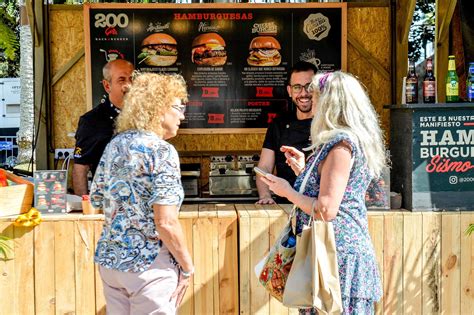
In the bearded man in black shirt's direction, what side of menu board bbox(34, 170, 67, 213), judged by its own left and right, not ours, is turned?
left

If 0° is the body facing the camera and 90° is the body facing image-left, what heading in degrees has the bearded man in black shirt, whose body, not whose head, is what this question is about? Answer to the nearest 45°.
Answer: approximately 0°

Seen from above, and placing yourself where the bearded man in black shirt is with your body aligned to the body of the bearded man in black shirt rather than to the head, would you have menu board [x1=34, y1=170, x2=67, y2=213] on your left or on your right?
on your right

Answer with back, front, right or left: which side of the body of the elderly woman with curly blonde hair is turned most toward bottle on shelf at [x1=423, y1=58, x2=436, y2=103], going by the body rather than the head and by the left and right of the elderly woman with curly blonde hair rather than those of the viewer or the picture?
front

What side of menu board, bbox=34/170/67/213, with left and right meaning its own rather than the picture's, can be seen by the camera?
front

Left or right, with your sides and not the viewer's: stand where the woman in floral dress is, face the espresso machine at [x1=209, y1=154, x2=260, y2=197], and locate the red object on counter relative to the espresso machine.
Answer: left

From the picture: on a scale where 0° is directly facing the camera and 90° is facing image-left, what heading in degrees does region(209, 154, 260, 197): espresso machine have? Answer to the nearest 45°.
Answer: approximately 0°

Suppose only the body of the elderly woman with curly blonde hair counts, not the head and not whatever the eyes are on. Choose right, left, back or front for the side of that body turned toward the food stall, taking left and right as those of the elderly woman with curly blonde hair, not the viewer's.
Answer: front

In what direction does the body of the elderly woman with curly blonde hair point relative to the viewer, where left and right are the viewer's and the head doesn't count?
facing away from the viewer and to the right of the viewer

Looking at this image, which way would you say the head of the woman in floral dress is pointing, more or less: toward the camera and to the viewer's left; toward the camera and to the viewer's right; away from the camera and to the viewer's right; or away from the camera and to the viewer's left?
away from the camera and to the viewer's left
